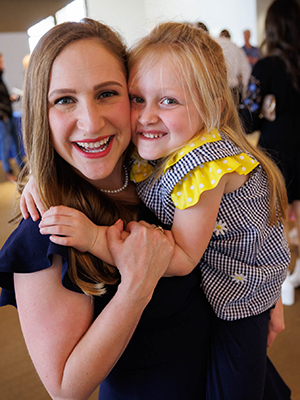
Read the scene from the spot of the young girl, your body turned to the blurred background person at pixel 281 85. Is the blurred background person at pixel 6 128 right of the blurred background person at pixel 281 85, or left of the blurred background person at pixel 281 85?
left

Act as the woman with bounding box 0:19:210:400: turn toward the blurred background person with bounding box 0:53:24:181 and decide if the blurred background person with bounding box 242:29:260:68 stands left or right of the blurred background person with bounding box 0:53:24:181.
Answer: right

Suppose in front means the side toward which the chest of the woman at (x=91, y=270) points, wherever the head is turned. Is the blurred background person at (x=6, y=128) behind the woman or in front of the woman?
behind
